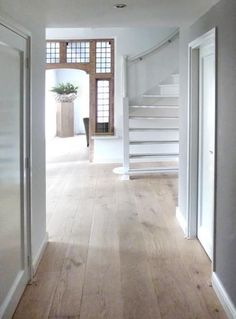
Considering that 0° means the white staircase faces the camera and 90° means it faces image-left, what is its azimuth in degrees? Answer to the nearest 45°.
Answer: approximately 0°

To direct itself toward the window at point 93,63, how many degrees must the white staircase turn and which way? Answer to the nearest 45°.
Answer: approximately 135° to its right

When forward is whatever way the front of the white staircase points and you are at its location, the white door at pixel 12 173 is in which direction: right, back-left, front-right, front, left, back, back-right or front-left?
front

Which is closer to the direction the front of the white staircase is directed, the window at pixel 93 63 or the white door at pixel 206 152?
the white door

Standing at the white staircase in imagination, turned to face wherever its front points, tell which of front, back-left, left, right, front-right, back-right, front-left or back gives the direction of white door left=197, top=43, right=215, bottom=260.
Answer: front

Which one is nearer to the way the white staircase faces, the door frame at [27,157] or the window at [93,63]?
the door frame

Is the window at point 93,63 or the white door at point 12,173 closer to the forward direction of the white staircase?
the white door

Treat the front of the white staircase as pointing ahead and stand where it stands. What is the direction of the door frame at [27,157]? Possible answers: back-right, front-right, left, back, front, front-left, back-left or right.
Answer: front
